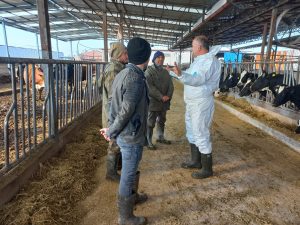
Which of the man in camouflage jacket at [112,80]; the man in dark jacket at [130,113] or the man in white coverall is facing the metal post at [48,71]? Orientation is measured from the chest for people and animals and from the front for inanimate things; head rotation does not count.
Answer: the man in white coverall

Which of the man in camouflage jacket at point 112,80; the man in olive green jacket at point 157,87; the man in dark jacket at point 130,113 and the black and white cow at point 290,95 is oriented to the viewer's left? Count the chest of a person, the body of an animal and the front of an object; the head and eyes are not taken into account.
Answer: the black and white cow

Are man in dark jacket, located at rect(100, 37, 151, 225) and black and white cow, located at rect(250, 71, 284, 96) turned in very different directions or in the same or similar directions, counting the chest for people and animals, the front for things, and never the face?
very different directions

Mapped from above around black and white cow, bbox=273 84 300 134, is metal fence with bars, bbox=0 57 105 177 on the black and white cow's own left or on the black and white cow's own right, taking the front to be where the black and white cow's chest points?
on the black and white cow's own left

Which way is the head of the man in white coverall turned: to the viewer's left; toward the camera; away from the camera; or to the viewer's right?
to the viewer's left

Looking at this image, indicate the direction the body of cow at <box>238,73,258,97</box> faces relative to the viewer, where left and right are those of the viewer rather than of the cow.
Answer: facing the viewer and to the left of the viewer

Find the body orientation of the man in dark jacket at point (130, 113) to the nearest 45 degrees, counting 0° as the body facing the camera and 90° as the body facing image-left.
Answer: approximately 270°

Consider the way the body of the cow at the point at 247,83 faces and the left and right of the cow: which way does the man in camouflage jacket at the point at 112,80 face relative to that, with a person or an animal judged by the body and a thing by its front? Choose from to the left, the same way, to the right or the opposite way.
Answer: the opposite way

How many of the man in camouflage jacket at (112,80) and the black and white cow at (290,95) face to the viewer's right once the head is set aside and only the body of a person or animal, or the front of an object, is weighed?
1

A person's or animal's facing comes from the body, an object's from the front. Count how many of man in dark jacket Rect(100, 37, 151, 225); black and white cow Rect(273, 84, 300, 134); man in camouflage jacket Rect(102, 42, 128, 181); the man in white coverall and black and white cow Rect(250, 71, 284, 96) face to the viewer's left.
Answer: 3

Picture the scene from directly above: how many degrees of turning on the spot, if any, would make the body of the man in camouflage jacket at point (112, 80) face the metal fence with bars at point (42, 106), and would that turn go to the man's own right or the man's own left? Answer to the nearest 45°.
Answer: approximately 135° to the man's own left

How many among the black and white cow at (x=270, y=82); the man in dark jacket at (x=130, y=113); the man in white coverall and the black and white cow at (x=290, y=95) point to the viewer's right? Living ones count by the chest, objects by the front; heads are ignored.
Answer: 1

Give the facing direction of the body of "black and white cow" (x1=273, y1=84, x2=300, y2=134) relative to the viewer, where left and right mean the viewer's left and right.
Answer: facing to the left of the viewer

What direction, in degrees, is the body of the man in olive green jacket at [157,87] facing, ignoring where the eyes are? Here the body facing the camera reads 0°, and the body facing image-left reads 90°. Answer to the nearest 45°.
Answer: approximately 315°

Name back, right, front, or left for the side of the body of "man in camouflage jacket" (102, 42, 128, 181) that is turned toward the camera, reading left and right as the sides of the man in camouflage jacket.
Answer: right

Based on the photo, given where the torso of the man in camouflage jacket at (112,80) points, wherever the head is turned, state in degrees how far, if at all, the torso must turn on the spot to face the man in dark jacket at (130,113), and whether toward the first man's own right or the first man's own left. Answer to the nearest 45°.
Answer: approximately 90° to the first man's own right

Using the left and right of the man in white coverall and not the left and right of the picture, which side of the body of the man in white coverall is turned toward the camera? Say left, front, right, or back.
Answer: left

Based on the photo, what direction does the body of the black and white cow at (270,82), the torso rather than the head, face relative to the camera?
to the viewer's left

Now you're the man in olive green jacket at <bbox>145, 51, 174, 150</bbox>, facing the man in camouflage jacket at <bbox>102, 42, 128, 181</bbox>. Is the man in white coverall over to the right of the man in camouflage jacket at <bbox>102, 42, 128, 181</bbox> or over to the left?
left
